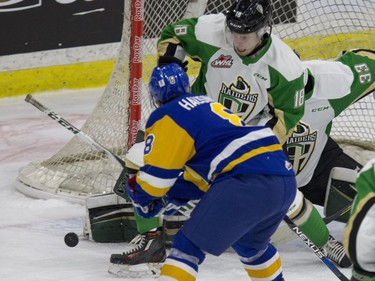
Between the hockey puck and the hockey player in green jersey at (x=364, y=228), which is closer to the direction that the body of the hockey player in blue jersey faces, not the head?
the hockey puck

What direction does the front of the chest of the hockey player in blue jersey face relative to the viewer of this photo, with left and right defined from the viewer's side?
facing away from the viewer and to the left of the viewer

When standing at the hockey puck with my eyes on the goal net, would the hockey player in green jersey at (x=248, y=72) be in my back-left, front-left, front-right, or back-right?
front-right

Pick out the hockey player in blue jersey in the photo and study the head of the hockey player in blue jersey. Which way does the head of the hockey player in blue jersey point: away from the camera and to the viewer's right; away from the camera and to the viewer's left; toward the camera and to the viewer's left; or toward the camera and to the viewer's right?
away from the camera and to the viewer's left

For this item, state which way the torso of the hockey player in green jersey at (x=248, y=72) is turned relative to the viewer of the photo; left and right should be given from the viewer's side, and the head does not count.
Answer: facing the viewer and to the left of the viewer

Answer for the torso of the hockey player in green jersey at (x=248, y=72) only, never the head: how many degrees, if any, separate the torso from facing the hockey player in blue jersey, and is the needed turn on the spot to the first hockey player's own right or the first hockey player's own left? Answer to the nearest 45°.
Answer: approximately 45° to the first hockey player's own left

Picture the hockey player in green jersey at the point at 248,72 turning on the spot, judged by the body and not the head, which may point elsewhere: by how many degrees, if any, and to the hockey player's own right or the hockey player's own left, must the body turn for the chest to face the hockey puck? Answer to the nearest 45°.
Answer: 0° — they already face it

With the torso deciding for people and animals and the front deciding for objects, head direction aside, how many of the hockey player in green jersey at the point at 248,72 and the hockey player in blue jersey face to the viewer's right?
0
